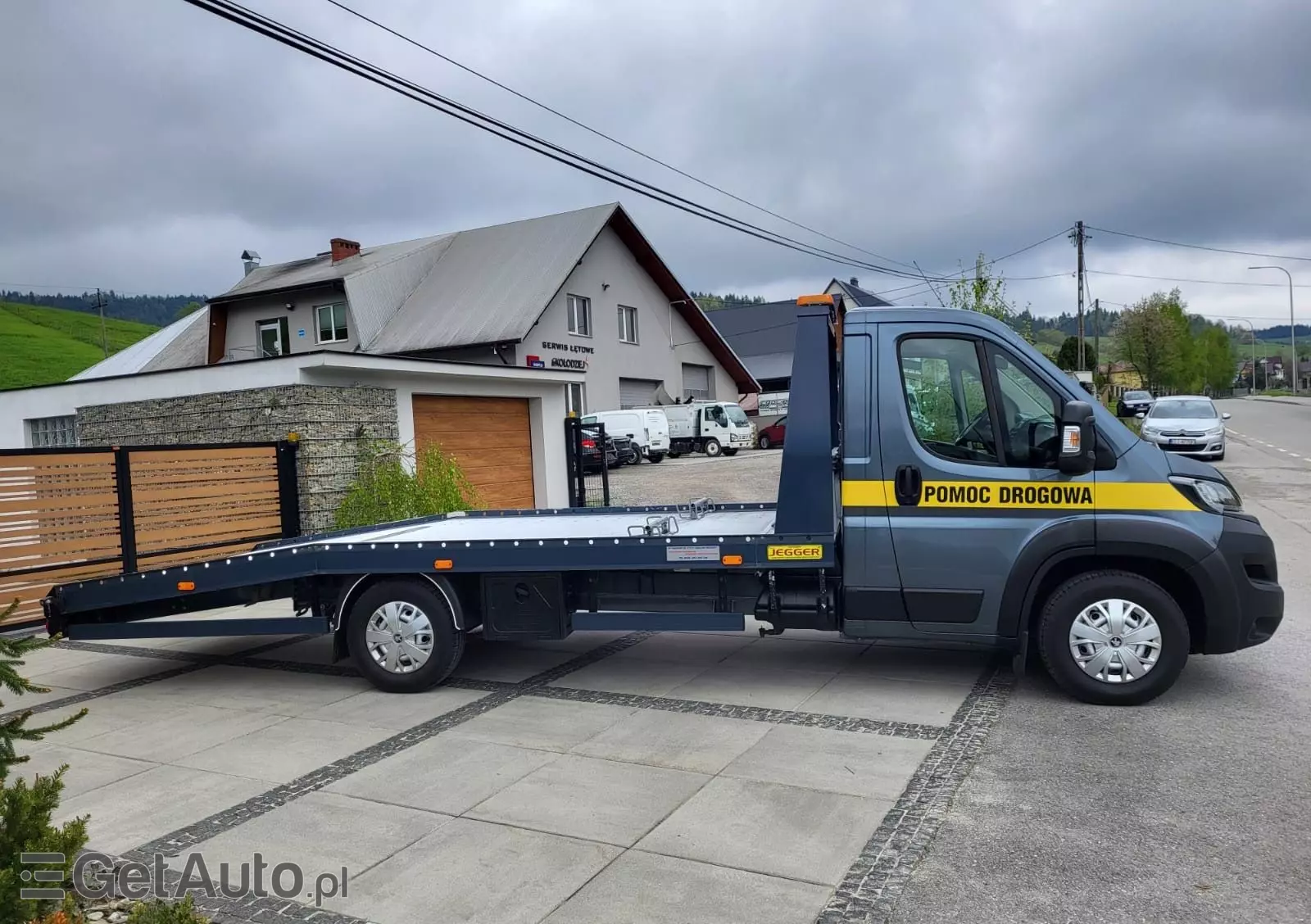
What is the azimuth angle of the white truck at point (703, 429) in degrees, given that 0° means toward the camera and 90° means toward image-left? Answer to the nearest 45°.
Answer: approximately 315°

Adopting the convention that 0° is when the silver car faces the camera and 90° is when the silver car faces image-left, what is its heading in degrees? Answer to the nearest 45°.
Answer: approximately 0°

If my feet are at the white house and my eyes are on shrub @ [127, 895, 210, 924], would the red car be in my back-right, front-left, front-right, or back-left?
back-left

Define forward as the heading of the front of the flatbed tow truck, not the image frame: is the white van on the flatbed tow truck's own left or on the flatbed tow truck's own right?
on the flatbed tow truck's own left

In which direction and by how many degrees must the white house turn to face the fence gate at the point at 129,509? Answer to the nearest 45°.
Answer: approximately 45° to its right

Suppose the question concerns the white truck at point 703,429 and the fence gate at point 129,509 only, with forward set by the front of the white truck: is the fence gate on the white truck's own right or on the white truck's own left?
on the white truck's own right

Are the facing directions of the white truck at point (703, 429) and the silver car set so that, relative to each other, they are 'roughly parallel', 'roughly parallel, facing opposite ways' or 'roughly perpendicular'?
roughly perpendicular

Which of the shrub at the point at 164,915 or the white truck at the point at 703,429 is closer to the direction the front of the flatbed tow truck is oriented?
the white truck

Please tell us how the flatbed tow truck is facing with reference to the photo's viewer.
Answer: facing to the right of the viewer
